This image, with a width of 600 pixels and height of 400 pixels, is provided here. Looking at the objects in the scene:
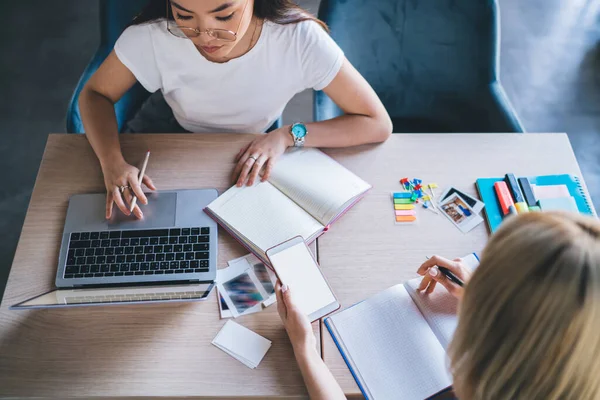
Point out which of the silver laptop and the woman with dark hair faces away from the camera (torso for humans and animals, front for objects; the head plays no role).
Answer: the silver laptop

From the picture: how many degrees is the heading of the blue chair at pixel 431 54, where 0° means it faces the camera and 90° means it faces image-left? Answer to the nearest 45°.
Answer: approximately 0°

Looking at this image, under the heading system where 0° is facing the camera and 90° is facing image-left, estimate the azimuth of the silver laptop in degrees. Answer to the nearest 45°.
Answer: approximately 180°

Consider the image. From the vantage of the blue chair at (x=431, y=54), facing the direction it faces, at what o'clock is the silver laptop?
The silver laptop is roughly at 1 o'clock from the blue chair.

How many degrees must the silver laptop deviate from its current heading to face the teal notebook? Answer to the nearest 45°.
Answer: approximately 90° to its right

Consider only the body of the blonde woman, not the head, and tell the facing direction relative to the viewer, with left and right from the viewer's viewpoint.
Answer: facing away from the viewer and to the left of the viewer
